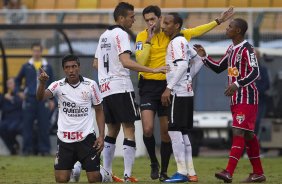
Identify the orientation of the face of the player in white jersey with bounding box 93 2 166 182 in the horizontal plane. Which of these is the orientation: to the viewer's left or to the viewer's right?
to the viewer's right

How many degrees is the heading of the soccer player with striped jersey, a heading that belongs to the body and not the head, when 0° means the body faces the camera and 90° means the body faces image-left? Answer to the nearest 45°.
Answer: approximately 45°

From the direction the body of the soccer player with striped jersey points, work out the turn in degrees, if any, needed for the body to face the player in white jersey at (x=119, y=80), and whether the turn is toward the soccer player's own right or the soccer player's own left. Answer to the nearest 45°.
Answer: approximately 45° to the soccer player's own right

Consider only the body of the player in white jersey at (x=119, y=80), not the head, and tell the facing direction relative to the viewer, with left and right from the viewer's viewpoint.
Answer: facing away from the viewer and to the right of the viewer

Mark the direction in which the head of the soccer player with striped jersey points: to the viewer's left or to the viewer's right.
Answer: to the viewer's left

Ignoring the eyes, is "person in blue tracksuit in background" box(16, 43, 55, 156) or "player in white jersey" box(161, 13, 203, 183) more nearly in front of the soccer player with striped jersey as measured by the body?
the player in white jersey

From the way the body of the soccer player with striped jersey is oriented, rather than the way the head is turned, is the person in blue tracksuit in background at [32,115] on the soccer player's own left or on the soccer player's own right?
on the soccer player's own right
